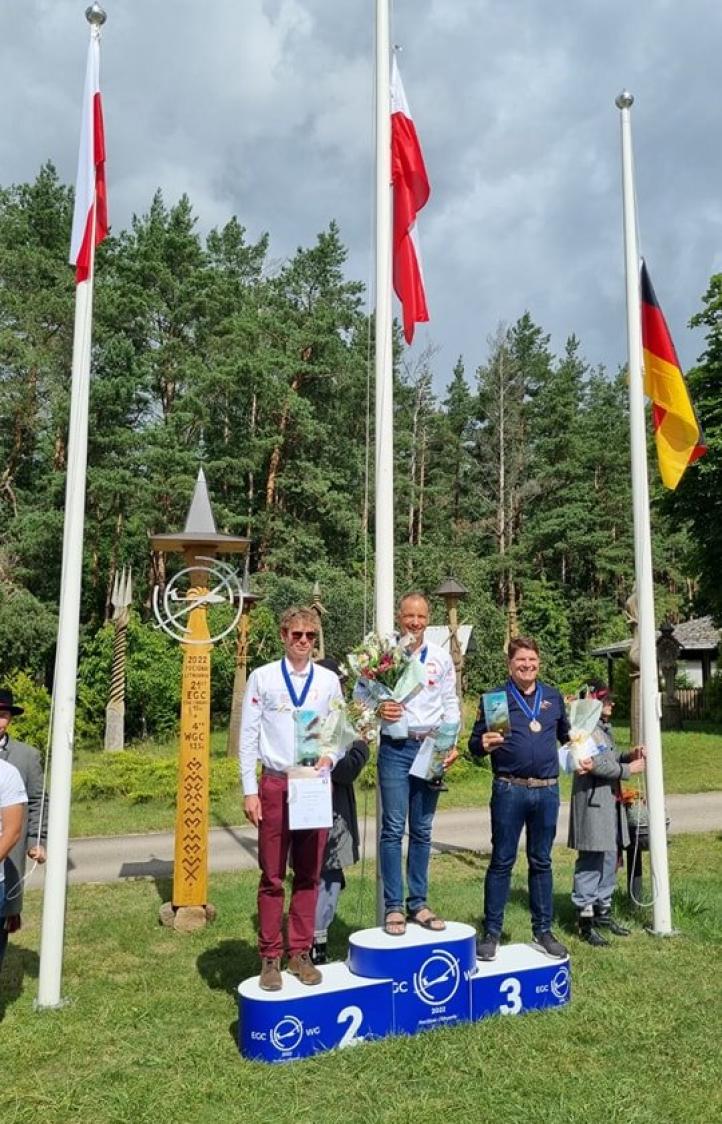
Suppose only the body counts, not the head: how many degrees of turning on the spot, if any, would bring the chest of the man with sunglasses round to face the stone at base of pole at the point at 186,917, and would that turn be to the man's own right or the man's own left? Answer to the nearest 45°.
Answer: approximately 180°

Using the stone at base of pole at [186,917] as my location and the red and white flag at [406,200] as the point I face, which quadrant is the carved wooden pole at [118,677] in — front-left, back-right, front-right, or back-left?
back-left

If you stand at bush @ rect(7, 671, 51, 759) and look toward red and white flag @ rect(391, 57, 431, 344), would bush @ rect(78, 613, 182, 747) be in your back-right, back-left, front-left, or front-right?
back-left

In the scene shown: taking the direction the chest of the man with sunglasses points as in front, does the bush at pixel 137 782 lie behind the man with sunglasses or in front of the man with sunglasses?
behind

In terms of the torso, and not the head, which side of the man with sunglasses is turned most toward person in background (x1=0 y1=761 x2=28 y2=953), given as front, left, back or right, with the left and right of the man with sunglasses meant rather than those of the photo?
right

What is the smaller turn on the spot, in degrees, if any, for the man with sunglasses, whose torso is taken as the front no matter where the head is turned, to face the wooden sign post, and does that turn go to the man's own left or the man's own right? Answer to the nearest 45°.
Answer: approximately 180°

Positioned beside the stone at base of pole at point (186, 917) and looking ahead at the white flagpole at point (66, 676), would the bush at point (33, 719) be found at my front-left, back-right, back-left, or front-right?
back-right

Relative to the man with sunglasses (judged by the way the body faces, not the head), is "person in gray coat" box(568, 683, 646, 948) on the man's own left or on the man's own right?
on the man's own left

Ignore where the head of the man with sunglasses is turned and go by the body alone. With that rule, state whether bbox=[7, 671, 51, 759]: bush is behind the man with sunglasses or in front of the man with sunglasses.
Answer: behind

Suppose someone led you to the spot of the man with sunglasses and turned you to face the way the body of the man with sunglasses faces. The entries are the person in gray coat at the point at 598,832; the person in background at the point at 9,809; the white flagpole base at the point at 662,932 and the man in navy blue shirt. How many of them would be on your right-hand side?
1

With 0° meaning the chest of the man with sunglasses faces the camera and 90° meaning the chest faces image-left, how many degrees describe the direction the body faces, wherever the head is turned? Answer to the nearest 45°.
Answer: approximately 0°
